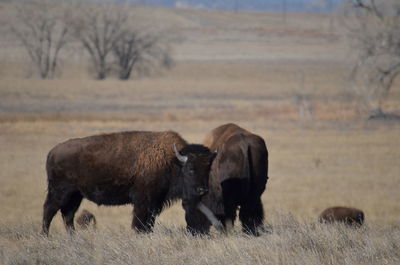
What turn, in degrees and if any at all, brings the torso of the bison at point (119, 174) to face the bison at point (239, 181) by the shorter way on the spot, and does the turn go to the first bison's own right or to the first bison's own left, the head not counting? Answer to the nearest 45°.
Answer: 0° — it already faces it

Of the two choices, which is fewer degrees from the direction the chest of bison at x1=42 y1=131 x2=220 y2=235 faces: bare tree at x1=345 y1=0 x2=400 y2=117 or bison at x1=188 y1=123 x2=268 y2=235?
the bison

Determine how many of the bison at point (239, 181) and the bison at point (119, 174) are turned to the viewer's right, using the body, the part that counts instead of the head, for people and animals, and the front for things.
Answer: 1

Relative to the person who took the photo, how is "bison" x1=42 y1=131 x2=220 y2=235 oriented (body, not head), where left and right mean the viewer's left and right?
facing to the right of the viewer

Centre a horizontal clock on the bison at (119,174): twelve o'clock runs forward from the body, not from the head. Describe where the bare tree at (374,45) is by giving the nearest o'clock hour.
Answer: The bare tree is roughly at 10 o'clock from the bison.
